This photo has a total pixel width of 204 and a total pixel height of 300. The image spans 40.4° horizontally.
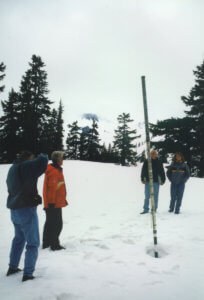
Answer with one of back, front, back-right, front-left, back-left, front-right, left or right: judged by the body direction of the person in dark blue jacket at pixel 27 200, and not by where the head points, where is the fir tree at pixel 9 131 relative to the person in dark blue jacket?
front-left

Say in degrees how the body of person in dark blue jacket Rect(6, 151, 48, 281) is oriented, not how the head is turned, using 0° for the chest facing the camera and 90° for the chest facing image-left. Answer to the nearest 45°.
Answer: approximately 225°

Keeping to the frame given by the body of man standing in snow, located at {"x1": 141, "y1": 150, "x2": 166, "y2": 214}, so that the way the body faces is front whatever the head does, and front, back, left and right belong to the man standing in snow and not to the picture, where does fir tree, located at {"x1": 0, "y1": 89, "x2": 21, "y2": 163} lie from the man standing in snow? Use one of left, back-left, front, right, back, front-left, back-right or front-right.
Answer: right

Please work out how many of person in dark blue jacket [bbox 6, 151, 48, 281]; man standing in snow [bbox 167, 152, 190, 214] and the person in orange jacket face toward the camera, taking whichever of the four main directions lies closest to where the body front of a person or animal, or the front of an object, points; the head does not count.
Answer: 1

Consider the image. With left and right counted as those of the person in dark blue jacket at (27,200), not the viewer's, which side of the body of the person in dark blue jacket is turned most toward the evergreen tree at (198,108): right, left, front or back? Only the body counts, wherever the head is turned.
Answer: front

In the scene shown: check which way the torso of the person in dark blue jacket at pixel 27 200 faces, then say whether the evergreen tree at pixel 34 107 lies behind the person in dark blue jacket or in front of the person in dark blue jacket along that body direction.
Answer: in front

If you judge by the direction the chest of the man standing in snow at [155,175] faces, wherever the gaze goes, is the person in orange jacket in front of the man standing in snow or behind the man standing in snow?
in front

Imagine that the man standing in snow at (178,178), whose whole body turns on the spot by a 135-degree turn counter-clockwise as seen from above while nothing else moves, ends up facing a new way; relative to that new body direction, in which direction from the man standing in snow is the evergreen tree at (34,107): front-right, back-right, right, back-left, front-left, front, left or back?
left

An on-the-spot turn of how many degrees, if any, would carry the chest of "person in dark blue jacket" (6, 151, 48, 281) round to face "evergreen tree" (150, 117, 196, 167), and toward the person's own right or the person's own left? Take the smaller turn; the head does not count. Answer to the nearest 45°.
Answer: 0° — they already face it

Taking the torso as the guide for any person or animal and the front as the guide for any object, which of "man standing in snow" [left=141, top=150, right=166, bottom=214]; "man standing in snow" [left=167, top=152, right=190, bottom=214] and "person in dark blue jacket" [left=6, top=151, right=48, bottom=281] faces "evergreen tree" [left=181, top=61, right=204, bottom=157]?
the person in dark blue jacket

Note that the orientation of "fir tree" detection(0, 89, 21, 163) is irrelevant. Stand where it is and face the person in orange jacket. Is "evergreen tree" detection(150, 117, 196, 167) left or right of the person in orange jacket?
left

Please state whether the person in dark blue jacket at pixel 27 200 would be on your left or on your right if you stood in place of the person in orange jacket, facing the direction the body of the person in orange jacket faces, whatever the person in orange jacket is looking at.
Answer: on your right
